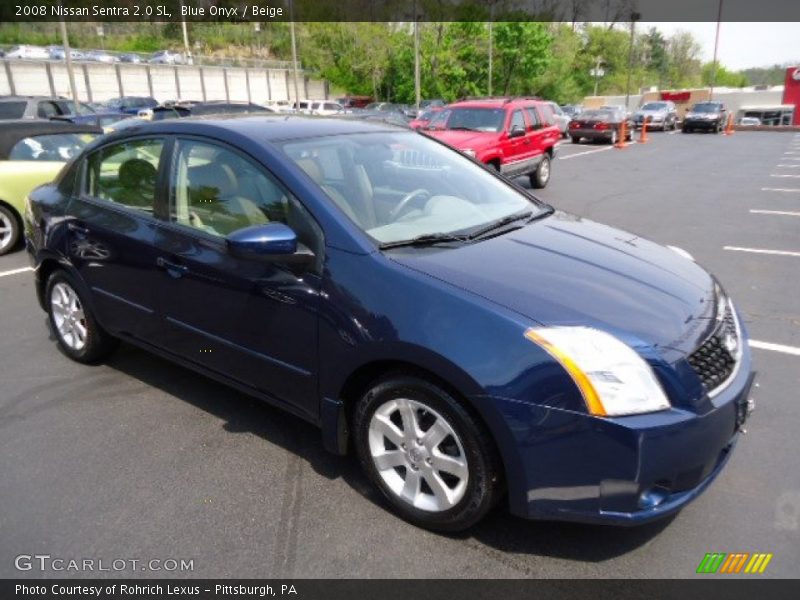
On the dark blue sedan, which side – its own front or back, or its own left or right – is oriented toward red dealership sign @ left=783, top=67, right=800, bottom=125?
left

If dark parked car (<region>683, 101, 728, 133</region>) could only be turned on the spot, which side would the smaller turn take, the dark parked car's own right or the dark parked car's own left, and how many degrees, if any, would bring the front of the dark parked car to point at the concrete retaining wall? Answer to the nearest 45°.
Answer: approximately 45° to the dark parked car's own right

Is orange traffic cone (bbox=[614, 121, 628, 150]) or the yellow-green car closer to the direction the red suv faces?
the yellow-green car

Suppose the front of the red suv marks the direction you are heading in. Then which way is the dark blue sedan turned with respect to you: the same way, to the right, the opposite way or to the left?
to the left

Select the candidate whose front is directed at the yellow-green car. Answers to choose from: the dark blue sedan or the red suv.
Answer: the red suv

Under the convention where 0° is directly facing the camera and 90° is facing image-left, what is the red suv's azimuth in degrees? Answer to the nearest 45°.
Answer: approximately 45°

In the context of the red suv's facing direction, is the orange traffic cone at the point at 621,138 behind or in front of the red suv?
behind

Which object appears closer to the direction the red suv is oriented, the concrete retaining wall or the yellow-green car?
the yellow-green car
